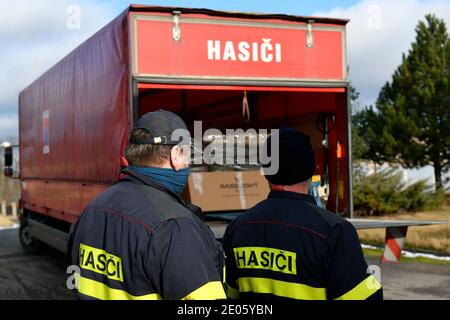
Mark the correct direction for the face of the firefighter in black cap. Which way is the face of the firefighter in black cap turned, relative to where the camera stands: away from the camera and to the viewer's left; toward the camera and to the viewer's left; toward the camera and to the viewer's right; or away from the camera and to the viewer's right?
away from the camera and to the viewer's right

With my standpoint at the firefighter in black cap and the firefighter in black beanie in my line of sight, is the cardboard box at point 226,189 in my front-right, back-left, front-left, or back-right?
front-left

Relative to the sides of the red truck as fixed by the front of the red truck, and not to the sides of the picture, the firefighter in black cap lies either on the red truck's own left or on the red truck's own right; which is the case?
on the red truck's own left

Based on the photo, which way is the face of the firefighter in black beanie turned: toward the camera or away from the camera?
away from the camera

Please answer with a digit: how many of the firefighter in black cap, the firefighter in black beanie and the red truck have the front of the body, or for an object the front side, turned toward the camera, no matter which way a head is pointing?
0

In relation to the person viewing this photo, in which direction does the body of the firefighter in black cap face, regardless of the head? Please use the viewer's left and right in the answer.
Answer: facing away from the viewer and to the right of the viewer

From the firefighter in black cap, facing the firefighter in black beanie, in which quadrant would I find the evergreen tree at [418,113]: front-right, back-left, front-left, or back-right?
front-left

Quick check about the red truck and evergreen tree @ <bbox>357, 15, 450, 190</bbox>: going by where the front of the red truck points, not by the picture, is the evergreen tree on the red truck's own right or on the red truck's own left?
on the red truck's own right

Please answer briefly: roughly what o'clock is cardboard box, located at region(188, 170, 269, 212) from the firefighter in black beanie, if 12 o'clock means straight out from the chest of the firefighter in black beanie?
The cardboard box is roughly at 10 o'clock from the firefighter in black beanie.

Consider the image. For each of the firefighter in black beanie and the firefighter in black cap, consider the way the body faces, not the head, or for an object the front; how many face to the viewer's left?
0

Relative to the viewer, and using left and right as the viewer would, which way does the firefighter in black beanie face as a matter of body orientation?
facing away from the viewer and to the right of the viewer

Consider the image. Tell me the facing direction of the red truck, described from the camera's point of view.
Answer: facing away from the viewer and to the left of the viewer
